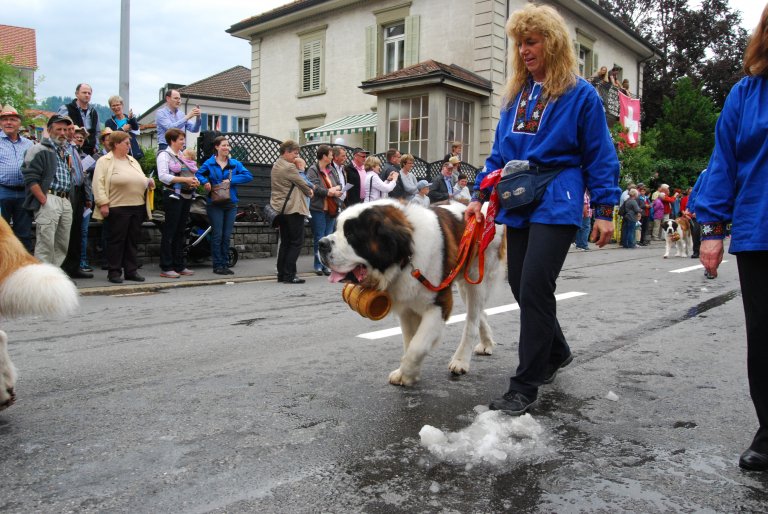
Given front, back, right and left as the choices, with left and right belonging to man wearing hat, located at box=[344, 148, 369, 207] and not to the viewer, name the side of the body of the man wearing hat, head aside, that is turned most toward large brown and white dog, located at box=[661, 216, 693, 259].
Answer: left

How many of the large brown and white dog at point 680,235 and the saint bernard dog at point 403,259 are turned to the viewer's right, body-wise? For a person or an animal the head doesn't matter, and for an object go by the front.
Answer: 0

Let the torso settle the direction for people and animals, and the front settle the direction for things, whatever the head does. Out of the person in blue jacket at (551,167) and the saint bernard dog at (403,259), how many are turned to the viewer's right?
0

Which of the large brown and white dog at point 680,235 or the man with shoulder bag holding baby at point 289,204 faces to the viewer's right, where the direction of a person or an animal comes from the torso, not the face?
the man with shoulder bag holding baby

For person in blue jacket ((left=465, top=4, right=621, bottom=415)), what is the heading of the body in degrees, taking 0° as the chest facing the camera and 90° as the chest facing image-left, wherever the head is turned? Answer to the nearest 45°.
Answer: approximately 45°

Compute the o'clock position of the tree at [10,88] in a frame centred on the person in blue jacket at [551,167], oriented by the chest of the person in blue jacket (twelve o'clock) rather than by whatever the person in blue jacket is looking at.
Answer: The tree is roughly at 3 o'clock from the person in blue jacket.

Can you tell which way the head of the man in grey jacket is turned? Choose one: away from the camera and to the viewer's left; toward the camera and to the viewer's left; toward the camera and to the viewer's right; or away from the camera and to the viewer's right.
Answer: toward the camera and to the viewer's right

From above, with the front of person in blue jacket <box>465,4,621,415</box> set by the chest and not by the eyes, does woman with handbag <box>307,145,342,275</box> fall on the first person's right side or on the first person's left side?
on the first person's right side

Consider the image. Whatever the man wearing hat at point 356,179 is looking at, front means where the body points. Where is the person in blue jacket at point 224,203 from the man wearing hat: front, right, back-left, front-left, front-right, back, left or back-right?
right

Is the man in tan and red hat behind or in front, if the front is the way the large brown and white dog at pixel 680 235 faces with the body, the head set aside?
in front

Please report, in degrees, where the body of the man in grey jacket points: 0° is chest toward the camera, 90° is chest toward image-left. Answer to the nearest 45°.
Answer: approximately 315°
